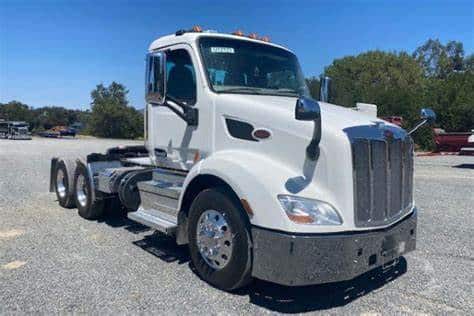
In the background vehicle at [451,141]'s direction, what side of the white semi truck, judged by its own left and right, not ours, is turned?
left

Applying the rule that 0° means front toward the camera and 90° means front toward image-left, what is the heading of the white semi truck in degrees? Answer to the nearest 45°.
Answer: approximately 315°
